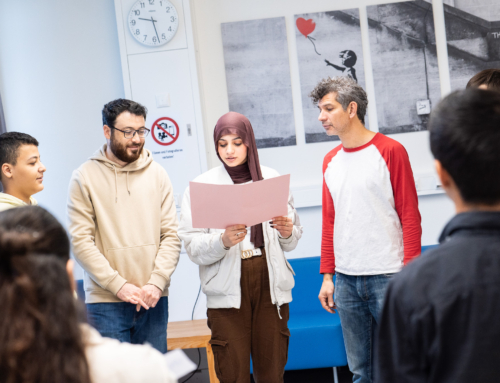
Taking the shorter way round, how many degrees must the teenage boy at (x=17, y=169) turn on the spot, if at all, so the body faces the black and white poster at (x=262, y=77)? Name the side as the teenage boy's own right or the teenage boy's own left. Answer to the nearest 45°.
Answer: approximately 45° to the teenage boy's own left

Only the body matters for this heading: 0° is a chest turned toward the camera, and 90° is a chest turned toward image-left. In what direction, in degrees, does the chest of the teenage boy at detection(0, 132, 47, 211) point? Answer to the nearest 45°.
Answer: approximately 270°

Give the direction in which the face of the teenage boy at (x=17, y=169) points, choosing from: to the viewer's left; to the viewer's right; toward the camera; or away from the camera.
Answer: to the viewer's right

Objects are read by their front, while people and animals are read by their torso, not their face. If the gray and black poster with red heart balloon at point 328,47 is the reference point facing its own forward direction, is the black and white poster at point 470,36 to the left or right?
on its left

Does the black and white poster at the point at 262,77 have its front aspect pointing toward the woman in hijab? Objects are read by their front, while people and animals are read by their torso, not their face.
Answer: yes

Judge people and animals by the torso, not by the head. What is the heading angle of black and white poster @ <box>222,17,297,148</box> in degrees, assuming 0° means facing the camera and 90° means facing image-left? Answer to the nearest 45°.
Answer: approximately 0°

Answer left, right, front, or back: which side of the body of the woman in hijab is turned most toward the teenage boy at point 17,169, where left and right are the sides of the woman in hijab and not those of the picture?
right

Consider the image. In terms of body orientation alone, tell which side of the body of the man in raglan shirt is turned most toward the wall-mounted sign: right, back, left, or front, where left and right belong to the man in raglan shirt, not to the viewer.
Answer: right
